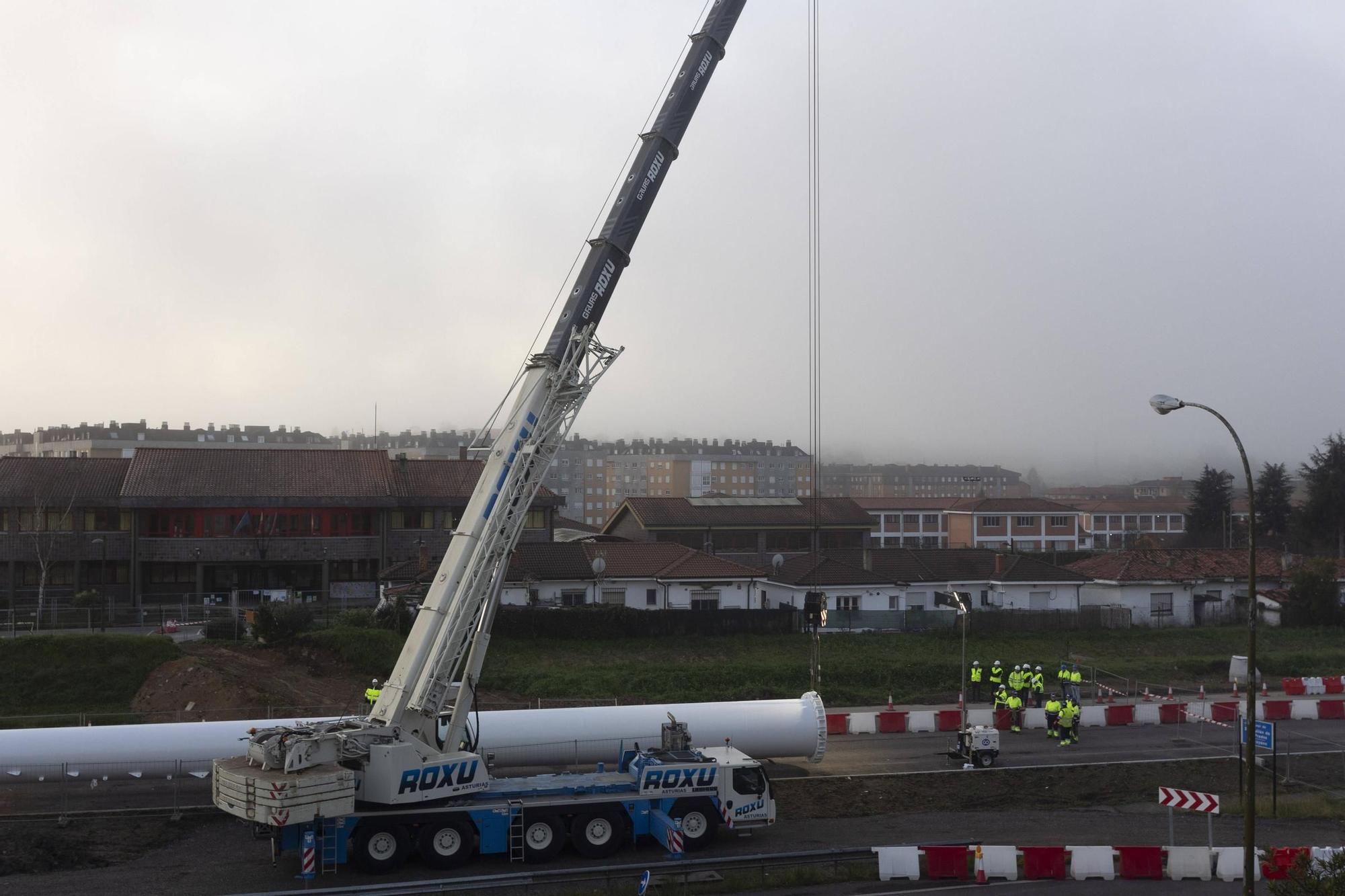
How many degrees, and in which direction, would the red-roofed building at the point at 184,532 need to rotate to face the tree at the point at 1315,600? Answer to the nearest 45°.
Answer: approximately 90° to its left

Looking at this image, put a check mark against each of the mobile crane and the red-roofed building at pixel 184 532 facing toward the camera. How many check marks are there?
1

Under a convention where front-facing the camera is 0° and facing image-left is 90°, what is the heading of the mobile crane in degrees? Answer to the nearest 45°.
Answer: approximately 270°

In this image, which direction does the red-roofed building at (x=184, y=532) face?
toward the camera

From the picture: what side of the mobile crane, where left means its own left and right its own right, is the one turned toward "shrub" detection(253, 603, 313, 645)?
left

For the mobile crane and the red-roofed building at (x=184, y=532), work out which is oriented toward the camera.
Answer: the red-roofed building

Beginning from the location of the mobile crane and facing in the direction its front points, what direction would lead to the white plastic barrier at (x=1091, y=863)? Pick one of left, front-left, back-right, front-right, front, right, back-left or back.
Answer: front

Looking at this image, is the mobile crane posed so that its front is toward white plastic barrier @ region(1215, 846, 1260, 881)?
yes

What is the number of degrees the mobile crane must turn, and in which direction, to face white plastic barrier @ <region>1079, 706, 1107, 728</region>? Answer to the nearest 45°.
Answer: approximately 45° to its left

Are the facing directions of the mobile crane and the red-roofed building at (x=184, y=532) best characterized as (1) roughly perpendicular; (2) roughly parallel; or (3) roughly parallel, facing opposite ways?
roughly perpendicular

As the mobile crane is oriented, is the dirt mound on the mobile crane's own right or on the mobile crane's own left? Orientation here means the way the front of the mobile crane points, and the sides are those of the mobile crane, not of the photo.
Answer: on the mobile crane's own left

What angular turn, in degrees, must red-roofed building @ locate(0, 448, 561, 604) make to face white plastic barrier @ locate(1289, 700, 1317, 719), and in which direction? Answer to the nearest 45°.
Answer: approximately 45° to its left

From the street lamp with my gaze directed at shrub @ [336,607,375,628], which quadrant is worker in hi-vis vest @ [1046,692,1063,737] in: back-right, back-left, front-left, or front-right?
front-right

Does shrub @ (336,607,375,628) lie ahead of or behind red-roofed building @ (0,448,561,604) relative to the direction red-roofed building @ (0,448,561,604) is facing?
ahead

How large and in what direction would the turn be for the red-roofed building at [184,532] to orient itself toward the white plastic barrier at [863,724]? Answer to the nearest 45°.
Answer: approximately 45° to its left

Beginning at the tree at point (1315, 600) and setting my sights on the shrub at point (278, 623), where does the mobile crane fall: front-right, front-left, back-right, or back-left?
front-left
